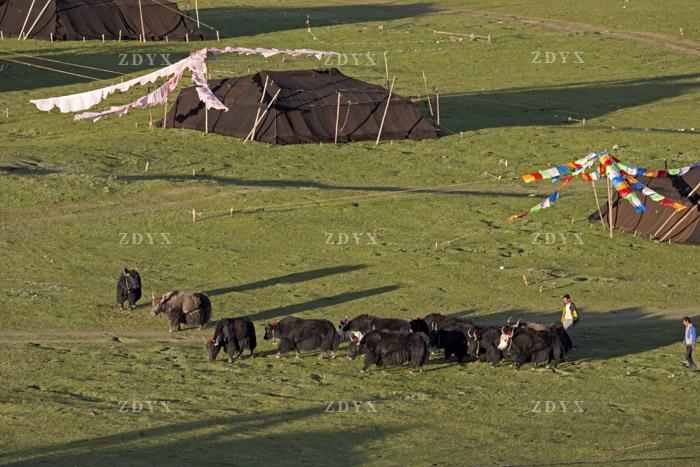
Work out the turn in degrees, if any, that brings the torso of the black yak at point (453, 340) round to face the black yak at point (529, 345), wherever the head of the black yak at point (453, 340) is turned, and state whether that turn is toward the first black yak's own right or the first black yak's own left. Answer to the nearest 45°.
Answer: approximately 180°

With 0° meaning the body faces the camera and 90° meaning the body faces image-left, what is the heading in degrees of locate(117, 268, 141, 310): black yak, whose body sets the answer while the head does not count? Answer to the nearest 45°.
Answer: approximately 0°

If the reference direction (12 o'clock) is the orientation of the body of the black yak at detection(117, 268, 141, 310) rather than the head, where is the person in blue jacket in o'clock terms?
The person in blue jacket is roughly at 10 o'clock from the black yak.

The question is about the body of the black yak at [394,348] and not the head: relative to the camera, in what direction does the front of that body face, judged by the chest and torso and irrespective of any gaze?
to the viewer's left

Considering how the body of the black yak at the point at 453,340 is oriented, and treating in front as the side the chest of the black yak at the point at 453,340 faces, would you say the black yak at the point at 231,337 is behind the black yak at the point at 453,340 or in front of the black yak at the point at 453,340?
in front

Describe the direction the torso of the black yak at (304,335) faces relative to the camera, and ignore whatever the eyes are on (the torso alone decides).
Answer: to the viewer's left

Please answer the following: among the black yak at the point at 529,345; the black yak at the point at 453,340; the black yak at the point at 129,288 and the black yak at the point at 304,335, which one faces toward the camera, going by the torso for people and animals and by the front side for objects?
the black yak at the point at 129,288

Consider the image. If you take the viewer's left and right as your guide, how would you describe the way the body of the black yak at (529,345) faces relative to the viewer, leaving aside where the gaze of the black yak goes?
facing to the left of the viewer

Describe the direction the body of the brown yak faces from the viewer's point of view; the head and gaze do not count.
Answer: to the viewer's left

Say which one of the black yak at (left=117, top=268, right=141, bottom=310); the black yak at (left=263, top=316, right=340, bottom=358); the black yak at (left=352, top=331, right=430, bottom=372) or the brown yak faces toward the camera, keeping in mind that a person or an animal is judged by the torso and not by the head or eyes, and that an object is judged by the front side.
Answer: the black yak at (left=117, top=268, right=141, bottom=310)

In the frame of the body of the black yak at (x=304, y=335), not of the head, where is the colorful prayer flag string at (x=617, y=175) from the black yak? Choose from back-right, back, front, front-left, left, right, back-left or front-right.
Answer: back-right

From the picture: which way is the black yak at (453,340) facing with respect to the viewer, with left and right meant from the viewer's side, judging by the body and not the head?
facing to the left of the viewer
